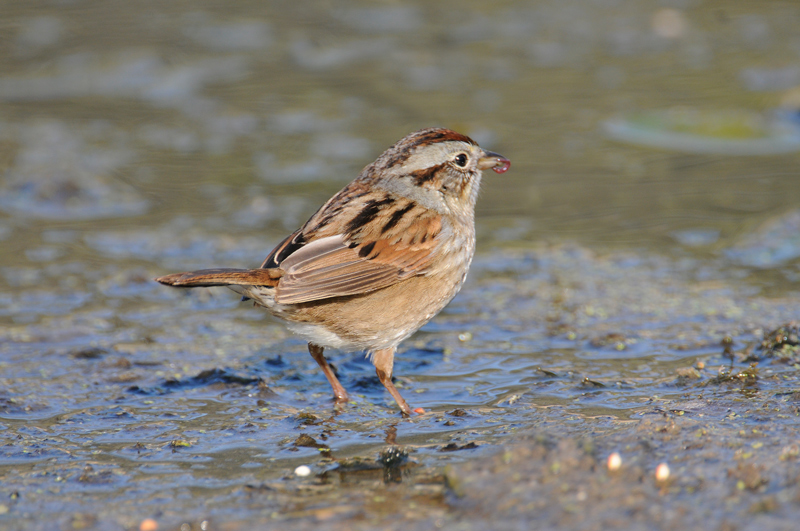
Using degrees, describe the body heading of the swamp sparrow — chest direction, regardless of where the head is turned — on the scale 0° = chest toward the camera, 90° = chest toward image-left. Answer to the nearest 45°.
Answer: approximately 270°

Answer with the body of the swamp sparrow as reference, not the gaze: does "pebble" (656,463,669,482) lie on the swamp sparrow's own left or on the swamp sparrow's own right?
on the swamp sparrow's own right
